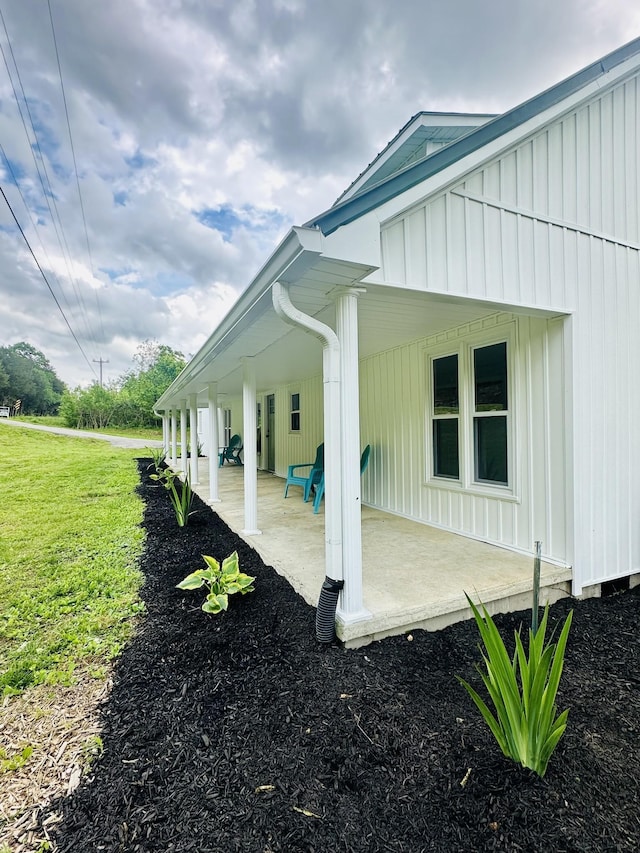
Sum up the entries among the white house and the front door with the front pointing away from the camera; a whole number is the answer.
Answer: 0

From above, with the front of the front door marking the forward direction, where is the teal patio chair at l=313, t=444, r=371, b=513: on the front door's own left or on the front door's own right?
on the front door's own left

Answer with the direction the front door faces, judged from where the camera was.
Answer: facing to the left of the viewer

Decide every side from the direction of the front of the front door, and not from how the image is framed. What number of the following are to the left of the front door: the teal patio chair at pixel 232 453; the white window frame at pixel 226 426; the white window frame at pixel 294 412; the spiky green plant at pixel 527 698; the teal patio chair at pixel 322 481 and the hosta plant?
4

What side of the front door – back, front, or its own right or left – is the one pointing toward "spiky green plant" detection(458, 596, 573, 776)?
left

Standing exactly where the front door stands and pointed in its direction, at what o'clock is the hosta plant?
The hosta plant is roughly at 9 o'clock from the front door.

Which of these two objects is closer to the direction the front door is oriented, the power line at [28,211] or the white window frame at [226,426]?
the power line

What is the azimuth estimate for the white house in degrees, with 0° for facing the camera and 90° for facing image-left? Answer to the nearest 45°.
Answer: approximately 45°

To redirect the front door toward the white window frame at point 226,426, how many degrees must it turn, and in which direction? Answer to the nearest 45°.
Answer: approximately 90° to its right

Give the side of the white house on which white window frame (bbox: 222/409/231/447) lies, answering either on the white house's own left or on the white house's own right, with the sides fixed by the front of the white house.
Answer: on the white house's own right

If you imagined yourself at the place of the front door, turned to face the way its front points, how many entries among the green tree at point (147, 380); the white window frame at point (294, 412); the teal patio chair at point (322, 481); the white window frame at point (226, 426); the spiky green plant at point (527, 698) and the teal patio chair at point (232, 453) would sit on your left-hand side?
3

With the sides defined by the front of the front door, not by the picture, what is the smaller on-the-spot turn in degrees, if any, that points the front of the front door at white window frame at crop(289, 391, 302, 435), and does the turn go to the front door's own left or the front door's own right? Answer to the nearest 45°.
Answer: approximately 90° to the front door's own left

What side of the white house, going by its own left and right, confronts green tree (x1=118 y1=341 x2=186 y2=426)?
right

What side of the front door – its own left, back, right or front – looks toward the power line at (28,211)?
front
